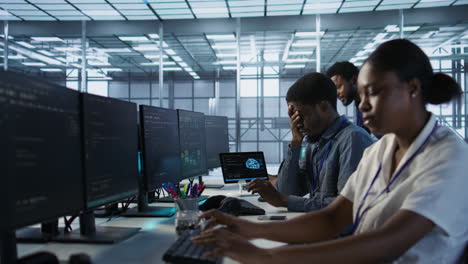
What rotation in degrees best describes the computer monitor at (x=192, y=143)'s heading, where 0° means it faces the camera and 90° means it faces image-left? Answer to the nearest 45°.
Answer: approximately 315°

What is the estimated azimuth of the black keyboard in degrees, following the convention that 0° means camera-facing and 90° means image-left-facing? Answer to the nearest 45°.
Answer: approximately 270°

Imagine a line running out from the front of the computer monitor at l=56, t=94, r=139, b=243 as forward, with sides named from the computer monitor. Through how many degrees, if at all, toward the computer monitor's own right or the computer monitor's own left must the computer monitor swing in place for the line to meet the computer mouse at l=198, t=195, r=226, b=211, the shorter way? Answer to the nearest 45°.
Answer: approximately 90° to the computer monitor's own left

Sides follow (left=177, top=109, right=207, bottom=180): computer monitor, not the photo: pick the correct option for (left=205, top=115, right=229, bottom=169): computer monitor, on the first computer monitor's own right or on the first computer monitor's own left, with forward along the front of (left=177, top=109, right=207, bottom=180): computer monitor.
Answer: on the first computer monitor's own left

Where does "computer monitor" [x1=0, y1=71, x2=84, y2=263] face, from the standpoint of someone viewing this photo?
facing the viewer and to the right of the viewer

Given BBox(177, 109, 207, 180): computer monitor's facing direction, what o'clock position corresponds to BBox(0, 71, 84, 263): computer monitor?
BBox(0, 71, 84, 263): computer monitor is roughly at 2 o'clock from BBox(177, 109, 207, 180): computer monitor.

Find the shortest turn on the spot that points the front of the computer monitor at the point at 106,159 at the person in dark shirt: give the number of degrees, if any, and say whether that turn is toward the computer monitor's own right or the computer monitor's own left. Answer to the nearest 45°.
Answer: approximately 90° to the computer monitor's own left

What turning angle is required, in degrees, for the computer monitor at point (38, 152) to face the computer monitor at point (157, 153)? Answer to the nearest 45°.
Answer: approximately 90° to its left

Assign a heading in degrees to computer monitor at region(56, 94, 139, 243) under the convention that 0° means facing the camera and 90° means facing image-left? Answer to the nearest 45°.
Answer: approximately 315°

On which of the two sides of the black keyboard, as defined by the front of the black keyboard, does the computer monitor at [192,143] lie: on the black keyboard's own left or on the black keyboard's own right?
on the black keyboard's own left
